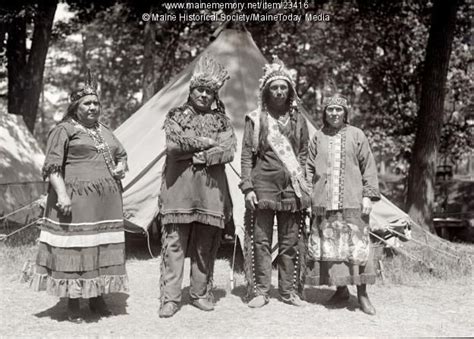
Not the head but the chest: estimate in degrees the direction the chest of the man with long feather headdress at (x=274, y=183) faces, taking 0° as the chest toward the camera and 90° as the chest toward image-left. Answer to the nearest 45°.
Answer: approximately 0°

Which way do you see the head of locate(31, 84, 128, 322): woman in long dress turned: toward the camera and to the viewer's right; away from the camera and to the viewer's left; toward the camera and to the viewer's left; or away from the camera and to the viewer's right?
toward the camera and to the viewer's right

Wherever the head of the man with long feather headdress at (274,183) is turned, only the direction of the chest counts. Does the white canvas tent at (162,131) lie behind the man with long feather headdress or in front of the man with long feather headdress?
behind

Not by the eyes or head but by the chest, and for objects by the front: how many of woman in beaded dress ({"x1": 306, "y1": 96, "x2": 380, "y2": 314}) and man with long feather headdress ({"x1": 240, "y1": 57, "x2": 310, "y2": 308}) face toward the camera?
2

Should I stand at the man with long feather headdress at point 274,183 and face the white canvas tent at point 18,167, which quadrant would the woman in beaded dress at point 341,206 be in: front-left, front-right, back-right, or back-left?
back-right

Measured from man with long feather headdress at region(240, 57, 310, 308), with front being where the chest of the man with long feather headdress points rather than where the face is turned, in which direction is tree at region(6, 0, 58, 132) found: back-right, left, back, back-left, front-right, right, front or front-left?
back-right

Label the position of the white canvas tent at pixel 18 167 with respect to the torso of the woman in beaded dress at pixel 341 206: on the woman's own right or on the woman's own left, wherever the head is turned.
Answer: on the woman's own right
